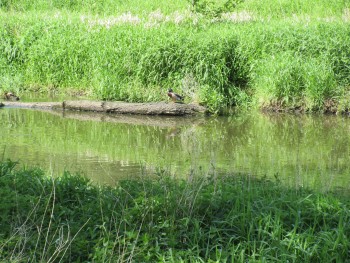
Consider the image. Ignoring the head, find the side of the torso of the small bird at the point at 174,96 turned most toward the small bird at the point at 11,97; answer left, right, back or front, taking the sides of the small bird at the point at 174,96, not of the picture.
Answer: front

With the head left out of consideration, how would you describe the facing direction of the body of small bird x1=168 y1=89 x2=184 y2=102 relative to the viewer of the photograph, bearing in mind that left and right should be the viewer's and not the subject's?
facing to the left of the viewer

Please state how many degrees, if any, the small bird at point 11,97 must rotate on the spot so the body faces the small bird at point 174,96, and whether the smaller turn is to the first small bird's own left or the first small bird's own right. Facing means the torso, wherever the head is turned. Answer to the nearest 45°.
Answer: approximately 135° to the first small bird's own left
